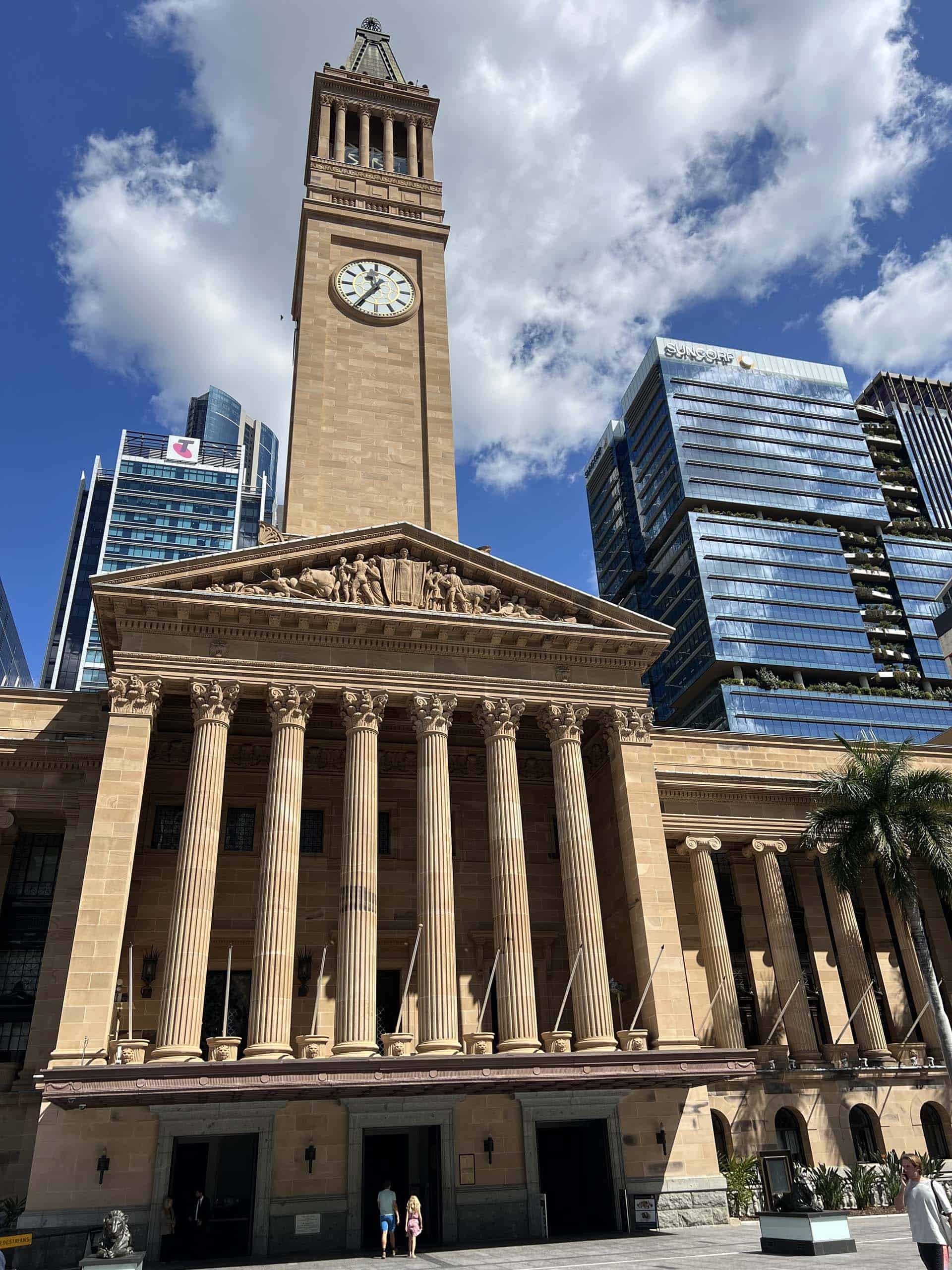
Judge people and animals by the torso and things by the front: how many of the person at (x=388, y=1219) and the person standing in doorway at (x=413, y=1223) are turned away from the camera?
2

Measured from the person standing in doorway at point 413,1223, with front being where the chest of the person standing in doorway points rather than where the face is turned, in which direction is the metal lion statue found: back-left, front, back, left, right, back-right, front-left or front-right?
back-left

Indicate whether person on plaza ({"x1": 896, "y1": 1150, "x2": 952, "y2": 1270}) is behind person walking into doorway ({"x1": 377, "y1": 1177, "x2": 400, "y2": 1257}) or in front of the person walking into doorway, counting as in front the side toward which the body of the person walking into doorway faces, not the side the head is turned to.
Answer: behind

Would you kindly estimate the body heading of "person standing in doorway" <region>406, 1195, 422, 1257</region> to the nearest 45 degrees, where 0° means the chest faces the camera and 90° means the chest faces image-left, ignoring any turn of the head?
approximately 180°

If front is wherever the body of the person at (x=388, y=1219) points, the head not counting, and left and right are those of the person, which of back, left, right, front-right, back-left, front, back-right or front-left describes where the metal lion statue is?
back-left

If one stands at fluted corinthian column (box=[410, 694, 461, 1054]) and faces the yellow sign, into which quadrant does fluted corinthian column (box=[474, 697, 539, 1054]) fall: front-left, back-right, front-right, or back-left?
back-left

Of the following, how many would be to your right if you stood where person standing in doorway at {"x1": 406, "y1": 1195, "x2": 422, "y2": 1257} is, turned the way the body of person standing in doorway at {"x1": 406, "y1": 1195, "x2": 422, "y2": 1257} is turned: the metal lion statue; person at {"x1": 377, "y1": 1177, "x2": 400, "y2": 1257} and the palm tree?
1

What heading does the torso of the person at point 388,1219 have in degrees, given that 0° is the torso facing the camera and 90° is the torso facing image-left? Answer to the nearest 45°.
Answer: approximately 180°
